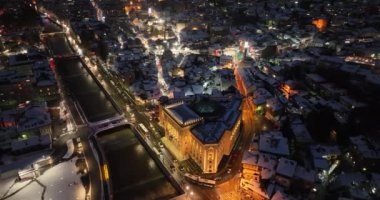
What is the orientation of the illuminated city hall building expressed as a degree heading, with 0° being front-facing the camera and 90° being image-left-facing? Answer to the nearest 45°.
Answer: approximately 45°
